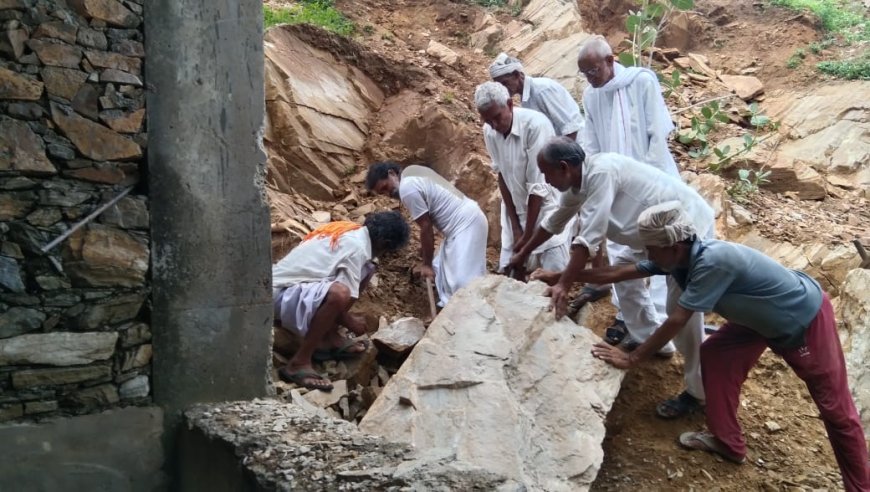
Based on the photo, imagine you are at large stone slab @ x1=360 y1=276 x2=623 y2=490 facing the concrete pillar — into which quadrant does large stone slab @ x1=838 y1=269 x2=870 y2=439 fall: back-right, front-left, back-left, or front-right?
back-right

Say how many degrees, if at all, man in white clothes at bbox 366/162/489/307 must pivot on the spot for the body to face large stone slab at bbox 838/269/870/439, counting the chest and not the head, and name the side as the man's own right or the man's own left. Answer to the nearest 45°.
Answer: approximately 180°

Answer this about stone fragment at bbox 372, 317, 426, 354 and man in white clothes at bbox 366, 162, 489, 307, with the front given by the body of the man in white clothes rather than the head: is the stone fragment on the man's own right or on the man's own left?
on the man's own left

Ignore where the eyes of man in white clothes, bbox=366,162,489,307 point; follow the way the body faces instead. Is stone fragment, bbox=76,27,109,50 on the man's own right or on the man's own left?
on the man's own left

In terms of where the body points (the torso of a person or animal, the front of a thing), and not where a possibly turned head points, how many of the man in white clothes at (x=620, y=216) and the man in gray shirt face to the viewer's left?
2

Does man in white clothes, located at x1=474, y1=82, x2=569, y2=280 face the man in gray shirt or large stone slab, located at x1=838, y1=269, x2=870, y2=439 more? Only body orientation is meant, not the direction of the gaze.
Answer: the man in gray shirt

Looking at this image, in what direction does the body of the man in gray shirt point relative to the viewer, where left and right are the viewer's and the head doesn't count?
facing to the left of the viewer

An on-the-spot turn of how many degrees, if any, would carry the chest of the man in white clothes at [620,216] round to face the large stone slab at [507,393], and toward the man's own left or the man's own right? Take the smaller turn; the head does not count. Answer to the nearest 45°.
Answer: approximately 45° to the man's own left

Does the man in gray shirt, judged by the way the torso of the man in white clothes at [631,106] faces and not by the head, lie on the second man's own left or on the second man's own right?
on the second man's own left

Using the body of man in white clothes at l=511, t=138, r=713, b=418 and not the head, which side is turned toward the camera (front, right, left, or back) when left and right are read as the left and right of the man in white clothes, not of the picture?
left

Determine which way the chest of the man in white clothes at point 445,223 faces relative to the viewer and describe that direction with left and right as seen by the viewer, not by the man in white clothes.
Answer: facing to the left of the viewer
